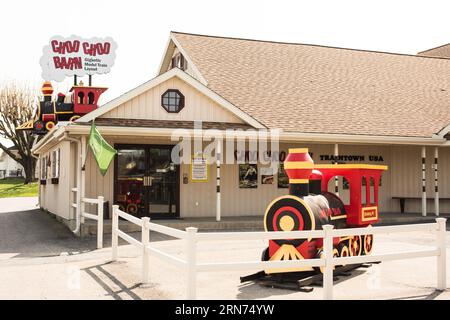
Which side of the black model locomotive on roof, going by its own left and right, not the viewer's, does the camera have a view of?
left

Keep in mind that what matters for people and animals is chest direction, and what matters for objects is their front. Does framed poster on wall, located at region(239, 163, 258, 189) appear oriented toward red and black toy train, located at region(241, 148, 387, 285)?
yes

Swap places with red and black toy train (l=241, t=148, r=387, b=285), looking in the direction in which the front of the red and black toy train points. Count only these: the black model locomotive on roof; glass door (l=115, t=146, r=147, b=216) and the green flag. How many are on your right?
3

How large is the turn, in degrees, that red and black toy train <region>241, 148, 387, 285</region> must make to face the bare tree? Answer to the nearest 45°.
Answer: approximately 90° to its right

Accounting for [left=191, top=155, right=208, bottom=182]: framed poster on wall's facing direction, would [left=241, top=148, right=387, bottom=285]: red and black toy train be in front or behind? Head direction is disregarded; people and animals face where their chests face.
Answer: in front

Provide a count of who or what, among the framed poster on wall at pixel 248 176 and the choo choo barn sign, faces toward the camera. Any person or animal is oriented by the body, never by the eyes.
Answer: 2

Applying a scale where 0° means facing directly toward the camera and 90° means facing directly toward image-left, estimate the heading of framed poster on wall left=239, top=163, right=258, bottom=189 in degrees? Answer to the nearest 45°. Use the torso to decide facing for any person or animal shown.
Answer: approximately 0°
